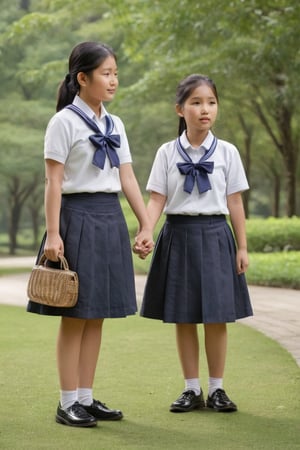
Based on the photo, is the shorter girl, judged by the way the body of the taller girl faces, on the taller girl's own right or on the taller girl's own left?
on the taller girl's own left

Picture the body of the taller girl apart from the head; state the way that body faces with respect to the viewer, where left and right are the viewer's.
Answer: facing the viewer and to the right of the viewer

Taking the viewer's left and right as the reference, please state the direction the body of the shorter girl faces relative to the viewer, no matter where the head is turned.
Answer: facing the viewer

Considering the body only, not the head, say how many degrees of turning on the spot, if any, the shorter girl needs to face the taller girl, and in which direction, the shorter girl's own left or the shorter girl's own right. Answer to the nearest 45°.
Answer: approximately 45° to the shorter girl's own right

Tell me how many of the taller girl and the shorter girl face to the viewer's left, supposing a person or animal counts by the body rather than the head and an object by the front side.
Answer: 0
